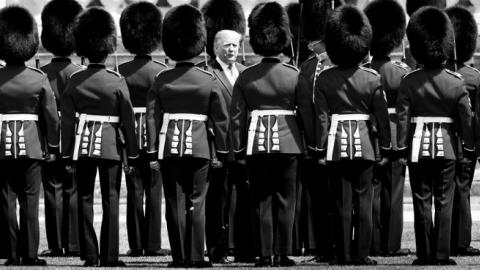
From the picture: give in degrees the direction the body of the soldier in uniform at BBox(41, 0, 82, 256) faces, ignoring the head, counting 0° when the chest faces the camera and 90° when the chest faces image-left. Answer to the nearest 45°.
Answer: approximately 180°

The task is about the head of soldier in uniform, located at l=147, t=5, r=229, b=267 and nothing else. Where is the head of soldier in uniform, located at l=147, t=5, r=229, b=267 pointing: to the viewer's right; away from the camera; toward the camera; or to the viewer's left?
away from the camera

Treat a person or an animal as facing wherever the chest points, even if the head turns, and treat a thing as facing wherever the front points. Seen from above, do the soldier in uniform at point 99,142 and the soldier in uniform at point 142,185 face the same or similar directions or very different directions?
same or similar directions

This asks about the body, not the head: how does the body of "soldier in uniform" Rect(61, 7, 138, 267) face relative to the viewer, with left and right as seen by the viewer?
facing away from the viewer

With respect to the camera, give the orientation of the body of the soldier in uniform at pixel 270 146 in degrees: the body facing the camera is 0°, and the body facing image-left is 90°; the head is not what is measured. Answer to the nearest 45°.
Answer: approximately 180°

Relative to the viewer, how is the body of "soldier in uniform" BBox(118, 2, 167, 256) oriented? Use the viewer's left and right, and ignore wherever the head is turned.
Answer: facing away from the viewer

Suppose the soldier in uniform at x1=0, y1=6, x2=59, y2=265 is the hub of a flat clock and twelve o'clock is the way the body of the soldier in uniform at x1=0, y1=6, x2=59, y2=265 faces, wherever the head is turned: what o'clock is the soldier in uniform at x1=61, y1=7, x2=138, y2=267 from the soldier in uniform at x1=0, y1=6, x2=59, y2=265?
the soldier in uniform at x1=61, y1=7, x2=138, y2=267 is roughly at 4 o'clock from the soldier in uniform at x1=0, y1=6, x2=59, y2=265.

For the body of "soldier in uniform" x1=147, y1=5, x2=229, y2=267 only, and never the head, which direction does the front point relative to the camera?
away from the camera

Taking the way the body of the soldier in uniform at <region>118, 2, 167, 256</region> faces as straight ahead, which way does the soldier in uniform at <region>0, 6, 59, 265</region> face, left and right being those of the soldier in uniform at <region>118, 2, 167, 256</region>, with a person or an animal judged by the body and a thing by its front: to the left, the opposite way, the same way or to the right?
the same way

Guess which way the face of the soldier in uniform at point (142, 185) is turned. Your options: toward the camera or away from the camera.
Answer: away from the camera

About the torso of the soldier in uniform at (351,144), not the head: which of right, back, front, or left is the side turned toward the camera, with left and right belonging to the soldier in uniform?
back

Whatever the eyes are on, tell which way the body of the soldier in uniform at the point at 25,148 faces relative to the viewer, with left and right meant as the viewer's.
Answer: facing away from the viewer

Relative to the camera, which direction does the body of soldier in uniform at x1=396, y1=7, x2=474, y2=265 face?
away from the camera
